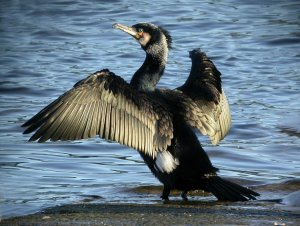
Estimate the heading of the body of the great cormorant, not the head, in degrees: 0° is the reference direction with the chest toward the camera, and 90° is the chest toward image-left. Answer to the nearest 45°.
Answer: approximately 135°
